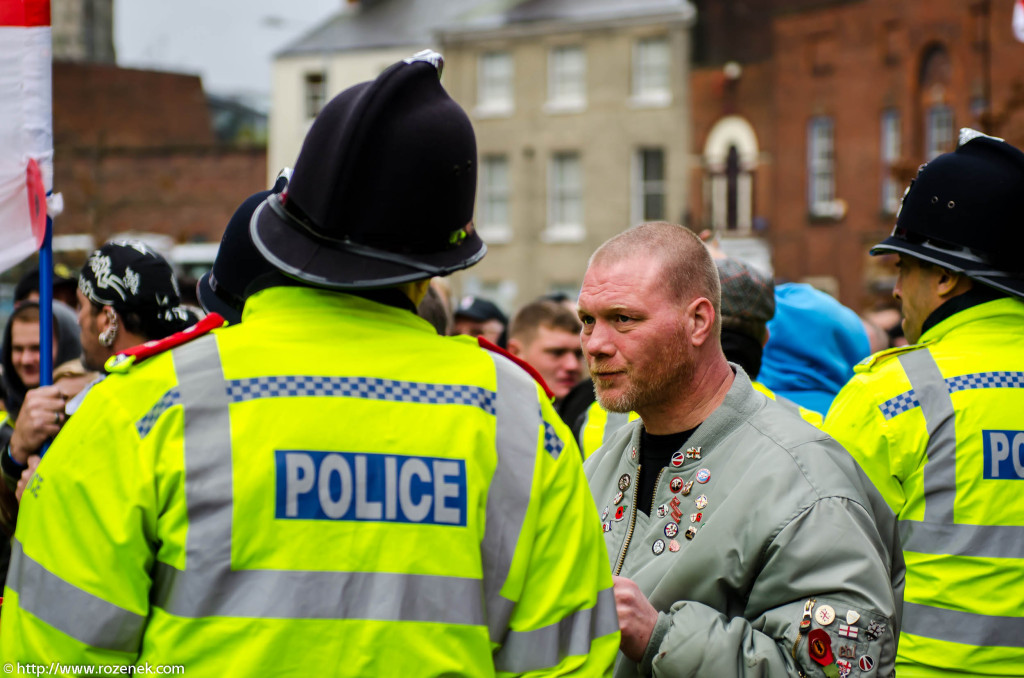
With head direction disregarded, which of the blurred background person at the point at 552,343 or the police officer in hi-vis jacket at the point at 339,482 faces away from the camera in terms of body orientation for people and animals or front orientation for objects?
the police officer in hi-vis jacket

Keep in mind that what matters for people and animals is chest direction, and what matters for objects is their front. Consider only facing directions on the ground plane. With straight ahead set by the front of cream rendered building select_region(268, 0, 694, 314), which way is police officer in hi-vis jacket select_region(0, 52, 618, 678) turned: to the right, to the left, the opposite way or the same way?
the opposite way

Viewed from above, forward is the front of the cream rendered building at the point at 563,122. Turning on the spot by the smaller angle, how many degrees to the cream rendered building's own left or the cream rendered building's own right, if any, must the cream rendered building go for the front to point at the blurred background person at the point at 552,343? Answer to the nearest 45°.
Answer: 0° — it already faces them

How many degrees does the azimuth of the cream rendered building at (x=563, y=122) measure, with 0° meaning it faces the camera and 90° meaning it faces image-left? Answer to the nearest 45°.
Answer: approximately 0°

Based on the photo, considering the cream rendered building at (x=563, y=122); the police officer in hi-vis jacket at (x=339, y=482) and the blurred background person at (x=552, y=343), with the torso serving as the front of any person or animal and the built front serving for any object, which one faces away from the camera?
the police officer in hi-vis jacket

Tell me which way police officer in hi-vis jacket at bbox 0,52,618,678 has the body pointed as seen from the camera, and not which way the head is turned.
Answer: away from the camera

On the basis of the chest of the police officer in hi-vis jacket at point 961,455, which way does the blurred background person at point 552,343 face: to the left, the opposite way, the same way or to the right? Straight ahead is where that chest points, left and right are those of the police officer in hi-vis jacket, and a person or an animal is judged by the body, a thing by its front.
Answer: the opposite way

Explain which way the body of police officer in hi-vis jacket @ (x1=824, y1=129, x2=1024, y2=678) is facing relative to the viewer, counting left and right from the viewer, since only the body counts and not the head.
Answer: facing away from the viewer and to the left of the viewer

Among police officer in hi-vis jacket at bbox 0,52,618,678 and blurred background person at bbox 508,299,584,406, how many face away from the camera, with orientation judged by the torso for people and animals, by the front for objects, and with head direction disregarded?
1

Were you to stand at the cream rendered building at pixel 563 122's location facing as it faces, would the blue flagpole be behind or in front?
in front

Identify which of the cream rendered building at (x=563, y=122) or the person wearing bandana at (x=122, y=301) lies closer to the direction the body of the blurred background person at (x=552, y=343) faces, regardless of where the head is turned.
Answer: the person wearing bandana

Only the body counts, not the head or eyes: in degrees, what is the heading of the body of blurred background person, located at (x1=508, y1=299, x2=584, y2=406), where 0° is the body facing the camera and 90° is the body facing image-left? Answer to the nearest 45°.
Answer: approximately 315°

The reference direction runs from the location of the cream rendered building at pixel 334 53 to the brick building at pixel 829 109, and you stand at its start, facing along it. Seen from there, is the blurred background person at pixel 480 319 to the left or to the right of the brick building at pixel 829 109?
right
